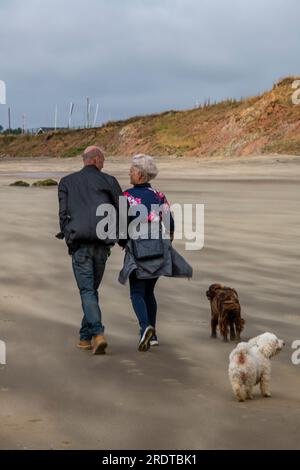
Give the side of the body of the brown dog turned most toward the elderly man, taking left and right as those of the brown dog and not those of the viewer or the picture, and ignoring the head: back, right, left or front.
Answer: left

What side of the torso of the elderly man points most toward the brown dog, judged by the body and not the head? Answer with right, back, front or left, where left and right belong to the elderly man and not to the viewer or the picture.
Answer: right

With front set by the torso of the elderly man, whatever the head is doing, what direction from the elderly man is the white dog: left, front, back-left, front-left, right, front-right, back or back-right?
back-right

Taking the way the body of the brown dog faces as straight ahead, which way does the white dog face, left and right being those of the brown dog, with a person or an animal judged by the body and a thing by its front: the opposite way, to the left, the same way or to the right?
to the right

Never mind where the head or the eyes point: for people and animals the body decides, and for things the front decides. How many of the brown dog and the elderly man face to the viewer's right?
0

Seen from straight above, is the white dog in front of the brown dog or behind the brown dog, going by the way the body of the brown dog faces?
behind

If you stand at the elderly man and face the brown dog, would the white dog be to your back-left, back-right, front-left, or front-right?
front-right

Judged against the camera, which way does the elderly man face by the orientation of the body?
away from the camera

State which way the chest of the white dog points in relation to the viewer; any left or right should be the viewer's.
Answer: facing away from the viewer and to the right of the viewer

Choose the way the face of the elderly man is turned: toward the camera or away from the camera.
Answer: away from the camera

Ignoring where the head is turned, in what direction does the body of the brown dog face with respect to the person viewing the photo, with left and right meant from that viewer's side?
facing away from the viewer and to the left of the viewer

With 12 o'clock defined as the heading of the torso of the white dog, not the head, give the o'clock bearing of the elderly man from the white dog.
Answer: The elderly man is roughly at 9 o'clock from the white dog.

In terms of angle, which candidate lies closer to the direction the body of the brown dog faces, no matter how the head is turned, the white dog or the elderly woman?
the elderly woman
